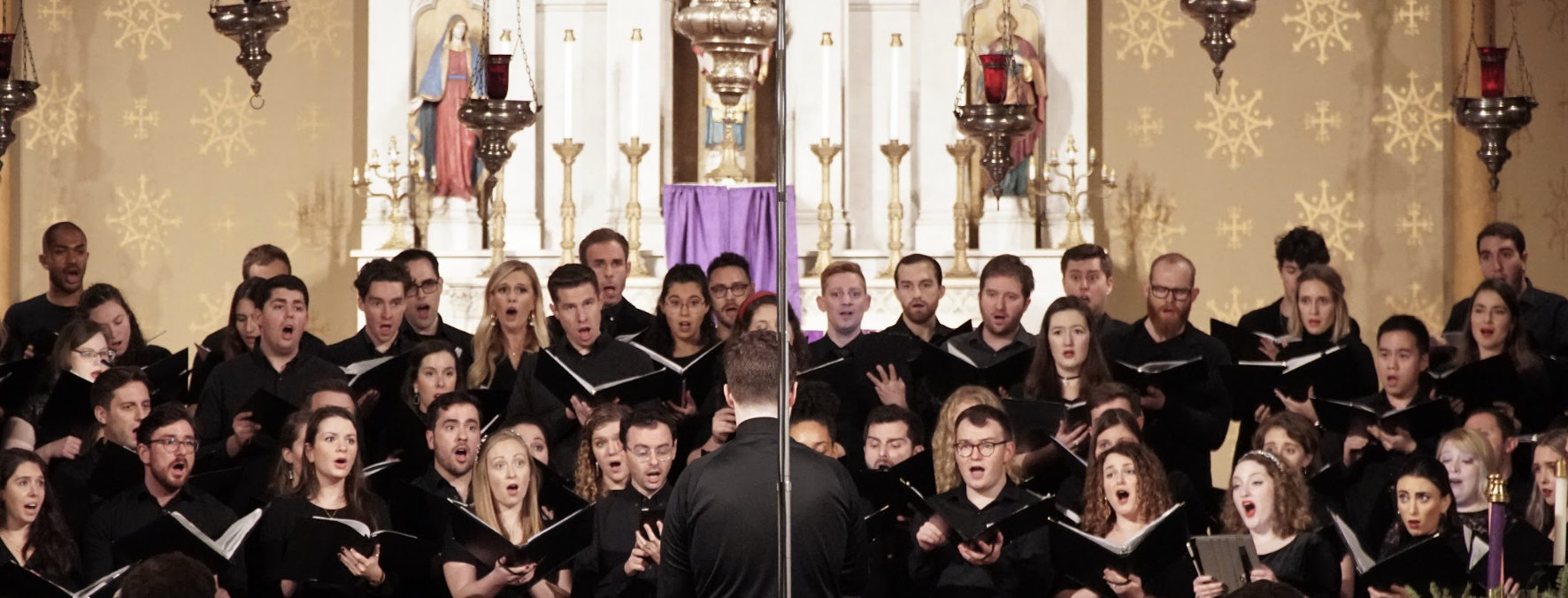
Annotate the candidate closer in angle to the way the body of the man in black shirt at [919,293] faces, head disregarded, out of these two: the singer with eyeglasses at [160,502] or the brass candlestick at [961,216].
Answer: the singer with eyeglasses

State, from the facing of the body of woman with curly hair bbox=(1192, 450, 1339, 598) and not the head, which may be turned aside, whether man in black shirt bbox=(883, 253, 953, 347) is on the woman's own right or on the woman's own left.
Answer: on the woman's own right

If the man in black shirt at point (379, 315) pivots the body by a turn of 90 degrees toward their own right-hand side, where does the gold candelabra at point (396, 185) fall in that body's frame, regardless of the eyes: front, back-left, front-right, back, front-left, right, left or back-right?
back-right

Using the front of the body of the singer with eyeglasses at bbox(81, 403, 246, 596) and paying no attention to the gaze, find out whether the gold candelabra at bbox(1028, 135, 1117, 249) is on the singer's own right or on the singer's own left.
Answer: on the singer's own left

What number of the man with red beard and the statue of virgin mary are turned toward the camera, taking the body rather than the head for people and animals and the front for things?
2

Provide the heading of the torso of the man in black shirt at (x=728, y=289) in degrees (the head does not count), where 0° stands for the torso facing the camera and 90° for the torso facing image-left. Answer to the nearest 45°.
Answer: approximately 0°

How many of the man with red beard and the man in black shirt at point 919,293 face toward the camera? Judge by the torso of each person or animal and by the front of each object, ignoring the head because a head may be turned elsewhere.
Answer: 2

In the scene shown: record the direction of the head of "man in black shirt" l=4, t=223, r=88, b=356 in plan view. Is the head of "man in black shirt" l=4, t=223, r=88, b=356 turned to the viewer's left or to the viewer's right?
to the viewer's right
